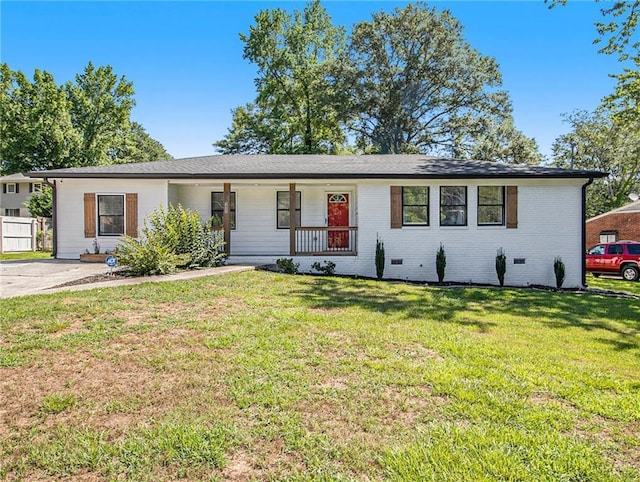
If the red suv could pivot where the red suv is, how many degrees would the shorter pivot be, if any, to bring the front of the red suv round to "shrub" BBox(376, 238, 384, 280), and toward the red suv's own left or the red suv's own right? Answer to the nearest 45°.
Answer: approximately 45° to the red suv's own left

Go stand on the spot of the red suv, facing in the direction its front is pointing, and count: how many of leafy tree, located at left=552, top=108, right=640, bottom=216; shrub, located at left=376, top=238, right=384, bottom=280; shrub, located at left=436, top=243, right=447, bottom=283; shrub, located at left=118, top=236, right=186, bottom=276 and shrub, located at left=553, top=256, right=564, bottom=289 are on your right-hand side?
1

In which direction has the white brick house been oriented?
toward the camera

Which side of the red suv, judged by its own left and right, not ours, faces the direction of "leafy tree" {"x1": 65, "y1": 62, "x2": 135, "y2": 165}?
front

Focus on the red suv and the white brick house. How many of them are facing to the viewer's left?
1

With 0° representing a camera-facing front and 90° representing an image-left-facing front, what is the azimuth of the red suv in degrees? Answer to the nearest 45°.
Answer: approximately 90°

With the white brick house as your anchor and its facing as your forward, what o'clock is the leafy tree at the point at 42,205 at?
The leafy tree is roughly at 4 o'clock from the white brick house.

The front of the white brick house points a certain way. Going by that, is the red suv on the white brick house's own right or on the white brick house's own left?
on the white brick house's own left

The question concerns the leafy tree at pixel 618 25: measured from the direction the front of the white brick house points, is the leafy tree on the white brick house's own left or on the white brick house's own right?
on the white brick house's own left

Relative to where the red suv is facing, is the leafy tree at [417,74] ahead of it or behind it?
ahead

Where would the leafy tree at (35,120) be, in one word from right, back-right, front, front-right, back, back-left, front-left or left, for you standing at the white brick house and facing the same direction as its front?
back-right

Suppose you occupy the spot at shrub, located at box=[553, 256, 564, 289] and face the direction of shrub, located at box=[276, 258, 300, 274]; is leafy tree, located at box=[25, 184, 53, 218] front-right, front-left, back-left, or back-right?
front-right

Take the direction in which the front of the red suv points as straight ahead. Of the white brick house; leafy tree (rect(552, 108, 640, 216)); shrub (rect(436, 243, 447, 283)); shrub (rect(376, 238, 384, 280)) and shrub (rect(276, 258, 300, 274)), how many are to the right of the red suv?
1

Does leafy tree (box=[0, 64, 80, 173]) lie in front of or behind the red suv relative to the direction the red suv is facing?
in front
